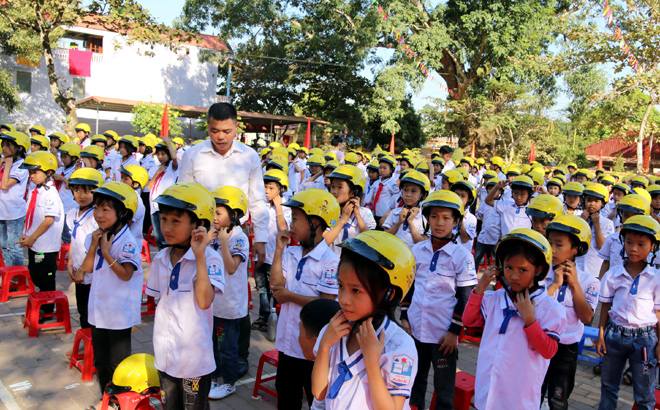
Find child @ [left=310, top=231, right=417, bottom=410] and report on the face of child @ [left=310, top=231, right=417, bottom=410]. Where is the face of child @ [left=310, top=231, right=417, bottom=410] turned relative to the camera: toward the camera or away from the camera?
toward the camera

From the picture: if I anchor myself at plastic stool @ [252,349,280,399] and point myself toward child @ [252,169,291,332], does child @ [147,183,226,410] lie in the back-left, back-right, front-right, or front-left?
back-left

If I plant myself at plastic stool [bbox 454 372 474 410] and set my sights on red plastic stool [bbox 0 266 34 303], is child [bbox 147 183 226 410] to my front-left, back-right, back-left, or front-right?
front-left

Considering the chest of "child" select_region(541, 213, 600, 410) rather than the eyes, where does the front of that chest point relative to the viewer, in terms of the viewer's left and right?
facing the viewer and to the left of the viewer

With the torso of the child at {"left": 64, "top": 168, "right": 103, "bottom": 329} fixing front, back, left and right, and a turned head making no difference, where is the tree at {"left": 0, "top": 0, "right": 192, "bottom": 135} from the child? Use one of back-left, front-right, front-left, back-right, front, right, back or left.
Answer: back-right

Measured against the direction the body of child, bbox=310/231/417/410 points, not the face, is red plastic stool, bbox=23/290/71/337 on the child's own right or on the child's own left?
on the child's own right

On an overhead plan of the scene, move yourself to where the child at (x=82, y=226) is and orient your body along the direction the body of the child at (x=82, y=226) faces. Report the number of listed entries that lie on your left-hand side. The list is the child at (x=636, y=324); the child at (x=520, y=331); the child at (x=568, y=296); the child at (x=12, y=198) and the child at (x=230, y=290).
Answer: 4

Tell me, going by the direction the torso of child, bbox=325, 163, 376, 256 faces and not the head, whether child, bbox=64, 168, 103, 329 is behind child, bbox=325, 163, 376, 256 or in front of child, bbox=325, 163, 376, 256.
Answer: in front

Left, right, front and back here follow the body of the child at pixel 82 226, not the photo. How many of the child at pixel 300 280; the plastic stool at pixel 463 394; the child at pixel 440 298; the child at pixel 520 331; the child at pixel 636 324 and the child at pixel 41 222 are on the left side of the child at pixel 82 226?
5

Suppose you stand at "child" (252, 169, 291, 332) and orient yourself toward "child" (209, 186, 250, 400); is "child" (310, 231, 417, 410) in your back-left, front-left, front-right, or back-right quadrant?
front-left

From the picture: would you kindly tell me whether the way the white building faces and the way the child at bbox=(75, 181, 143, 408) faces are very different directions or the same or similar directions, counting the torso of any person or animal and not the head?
same or similar directions

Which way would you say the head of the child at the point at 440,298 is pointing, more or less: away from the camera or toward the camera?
toward the camera

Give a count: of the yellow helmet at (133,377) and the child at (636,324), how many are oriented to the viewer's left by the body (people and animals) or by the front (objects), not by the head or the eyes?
1

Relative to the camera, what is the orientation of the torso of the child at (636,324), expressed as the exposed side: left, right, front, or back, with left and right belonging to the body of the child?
front
